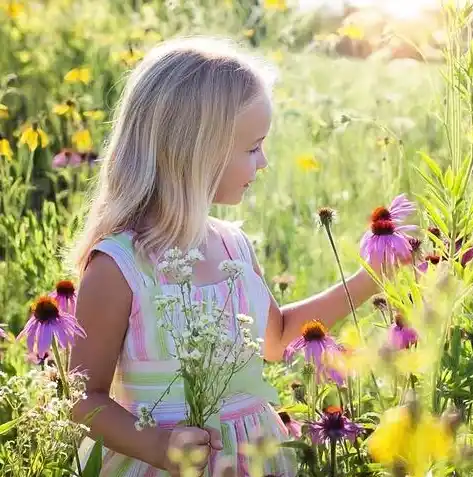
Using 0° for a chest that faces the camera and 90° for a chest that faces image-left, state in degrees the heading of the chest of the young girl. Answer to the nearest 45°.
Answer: approximately 315°

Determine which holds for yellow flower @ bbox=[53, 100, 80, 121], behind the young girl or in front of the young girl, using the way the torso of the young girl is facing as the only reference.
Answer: behind

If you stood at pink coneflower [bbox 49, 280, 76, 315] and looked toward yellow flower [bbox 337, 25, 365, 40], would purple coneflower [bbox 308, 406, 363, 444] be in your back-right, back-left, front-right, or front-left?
back-right

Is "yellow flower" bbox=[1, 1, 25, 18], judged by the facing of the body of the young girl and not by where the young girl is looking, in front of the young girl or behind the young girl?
behind

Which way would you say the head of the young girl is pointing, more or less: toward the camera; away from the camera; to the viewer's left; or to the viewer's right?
to the viewer's right

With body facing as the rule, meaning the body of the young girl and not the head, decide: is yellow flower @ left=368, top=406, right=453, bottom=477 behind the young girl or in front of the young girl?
in front
